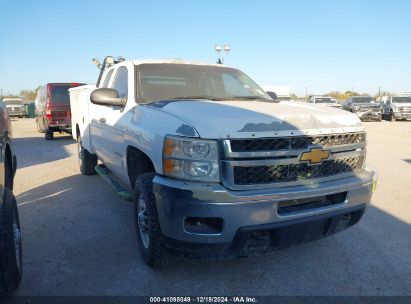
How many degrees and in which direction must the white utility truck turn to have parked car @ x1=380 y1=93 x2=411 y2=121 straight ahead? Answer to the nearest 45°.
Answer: approximately 90° to its left

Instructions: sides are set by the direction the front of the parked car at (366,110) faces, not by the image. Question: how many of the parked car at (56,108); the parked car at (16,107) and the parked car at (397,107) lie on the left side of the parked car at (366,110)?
1

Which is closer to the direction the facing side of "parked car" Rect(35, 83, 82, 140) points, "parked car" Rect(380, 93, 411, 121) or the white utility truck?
the parked car

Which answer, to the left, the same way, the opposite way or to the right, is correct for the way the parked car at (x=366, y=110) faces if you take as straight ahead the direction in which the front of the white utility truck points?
the same way

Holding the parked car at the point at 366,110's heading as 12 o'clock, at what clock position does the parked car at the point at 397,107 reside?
the parked car at the point at 397,107 is roughly at 9 o'clock from the parked car at the point at 366,110.

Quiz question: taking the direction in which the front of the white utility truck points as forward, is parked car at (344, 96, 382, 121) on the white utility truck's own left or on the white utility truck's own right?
on the white utility truck's own left

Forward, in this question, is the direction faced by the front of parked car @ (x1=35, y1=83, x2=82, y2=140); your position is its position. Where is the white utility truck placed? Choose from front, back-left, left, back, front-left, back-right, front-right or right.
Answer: back

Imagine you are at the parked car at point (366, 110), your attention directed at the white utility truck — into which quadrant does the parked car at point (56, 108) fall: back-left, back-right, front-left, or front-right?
front-right

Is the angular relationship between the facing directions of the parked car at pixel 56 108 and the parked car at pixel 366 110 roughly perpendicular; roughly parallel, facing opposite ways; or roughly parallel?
roughly parallel, facing opposite ways

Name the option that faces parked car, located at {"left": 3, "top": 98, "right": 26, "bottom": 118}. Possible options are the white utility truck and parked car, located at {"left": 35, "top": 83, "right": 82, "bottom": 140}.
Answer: parked car, located at {"left": 35, "top": 83, "right": 82, "bottom": 140}

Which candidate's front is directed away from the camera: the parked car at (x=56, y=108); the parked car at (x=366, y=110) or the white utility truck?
the parked car at (x=56, y=108)

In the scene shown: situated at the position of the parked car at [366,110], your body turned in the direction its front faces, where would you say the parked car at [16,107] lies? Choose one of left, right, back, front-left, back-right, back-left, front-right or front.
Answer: back-right

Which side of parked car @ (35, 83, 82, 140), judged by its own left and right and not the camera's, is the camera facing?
back

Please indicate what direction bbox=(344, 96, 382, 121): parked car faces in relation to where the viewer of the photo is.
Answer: facing the viewer and to the right of the viewer

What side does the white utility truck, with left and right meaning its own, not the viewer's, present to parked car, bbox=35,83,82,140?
back

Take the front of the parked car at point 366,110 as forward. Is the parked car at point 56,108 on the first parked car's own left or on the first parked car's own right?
on the first parked car's own right

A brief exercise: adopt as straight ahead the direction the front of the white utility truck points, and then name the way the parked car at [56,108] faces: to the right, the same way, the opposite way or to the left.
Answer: the opposite way
